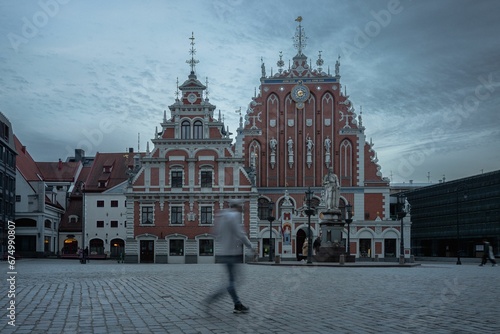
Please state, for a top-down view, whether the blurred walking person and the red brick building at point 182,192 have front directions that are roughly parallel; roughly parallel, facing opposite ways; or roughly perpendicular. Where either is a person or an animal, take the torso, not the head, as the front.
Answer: roughly perpendicular

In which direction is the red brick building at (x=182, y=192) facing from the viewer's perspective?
toward the camera

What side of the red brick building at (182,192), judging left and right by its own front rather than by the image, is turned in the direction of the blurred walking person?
front

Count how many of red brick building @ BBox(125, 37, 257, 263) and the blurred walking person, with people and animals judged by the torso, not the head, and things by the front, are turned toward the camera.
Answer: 1
